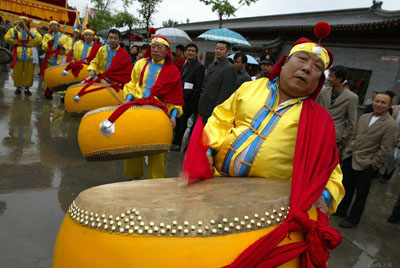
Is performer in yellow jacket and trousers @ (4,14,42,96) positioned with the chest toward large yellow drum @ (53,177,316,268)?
yes

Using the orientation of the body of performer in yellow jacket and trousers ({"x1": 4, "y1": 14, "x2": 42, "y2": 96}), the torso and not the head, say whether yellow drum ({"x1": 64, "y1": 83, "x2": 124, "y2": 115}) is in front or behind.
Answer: in front

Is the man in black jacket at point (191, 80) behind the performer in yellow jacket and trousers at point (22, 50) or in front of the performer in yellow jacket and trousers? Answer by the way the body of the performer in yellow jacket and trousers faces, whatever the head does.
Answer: in front

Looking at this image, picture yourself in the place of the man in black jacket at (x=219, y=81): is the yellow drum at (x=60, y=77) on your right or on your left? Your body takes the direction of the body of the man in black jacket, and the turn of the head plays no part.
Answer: on your right

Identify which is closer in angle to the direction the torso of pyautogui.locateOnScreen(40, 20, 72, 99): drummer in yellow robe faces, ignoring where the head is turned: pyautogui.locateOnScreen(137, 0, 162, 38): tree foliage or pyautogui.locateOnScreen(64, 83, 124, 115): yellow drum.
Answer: the yellow drum

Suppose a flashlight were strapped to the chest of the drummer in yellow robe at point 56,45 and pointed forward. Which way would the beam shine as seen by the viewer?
toward the camera

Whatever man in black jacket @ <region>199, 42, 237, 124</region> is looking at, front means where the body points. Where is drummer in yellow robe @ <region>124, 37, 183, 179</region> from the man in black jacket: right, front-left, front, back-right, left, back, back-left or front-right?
front

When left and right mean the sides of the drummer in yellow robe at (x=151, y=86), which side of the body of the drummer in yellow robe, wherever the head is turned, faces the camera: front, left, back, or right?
front

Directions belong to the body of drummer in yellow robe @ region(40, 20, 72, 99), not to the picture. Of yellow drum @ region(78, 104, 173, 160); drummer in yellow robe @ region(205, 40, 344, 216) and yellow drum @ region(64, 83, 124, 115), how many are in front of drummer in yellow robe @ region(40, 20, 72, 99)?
3

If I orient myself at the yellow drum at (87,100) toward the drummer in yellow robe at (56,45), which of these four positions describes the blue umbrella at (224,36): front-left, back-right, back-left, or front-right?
front-right

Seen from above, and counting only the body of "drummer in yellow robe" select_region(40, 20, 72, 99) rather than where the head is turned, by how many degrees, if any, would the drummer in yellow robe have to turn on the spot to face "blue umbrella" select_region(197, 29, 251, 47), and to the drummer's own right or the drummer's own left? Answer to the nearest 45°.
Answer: approximately 45° to the drummer's own left

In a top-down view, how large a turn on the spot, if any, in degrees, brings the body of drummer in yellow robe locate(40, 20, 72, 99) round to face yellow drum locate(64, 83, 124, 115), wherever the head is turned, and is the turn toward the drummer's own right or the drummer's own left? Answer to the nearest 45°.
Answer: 0° — they already face it

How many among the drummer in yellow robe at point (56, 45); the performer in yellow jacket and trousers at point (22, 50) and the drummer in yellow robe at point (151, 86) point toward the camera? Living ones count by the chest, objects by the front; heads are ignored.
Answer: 3

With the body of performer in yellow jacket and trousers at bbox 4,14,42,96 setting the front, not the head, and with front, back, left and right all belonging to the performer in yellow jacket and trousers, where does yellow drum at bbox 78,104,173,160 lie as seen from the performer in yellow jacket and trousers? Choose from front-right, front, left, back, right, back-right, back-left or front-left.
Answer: front
